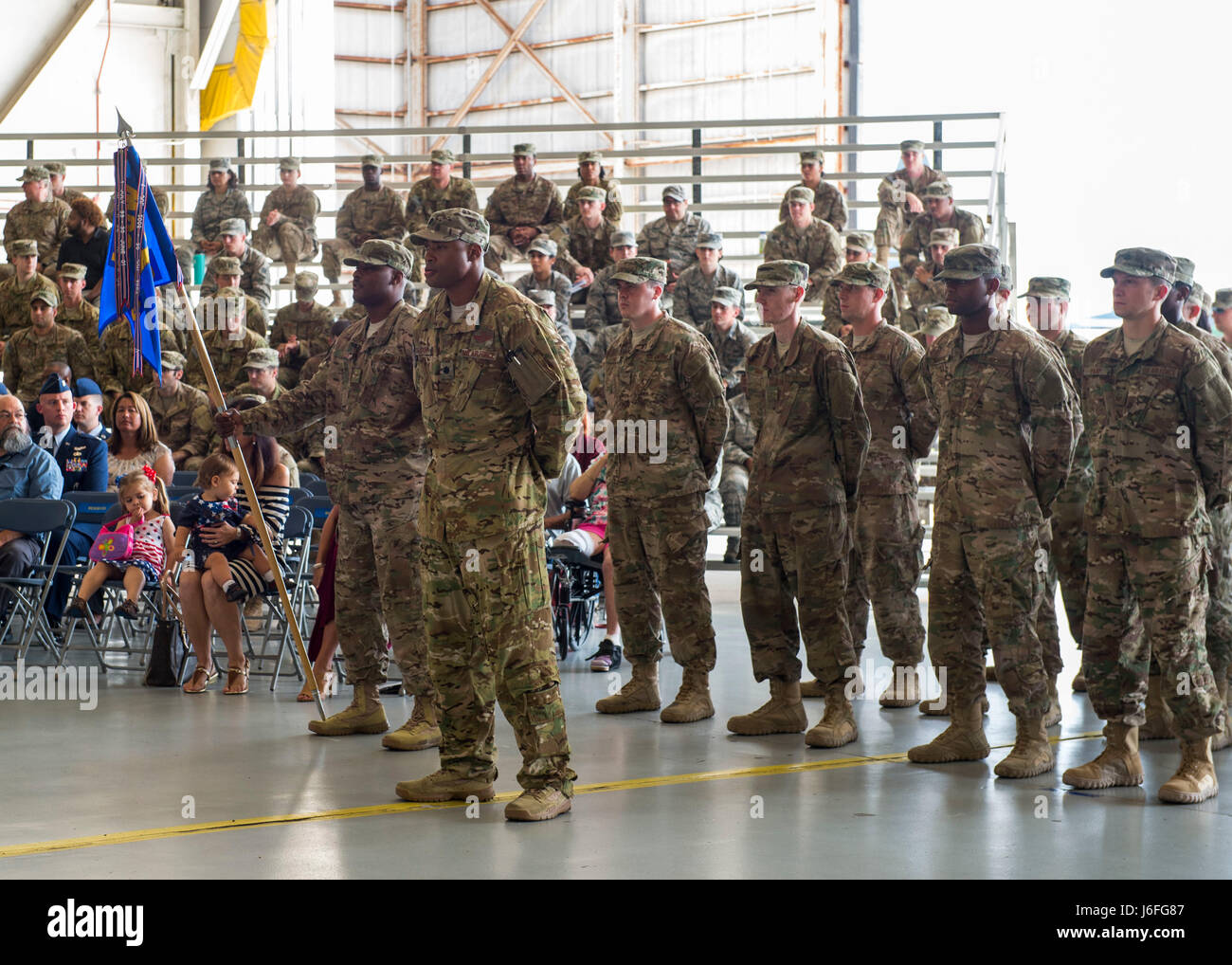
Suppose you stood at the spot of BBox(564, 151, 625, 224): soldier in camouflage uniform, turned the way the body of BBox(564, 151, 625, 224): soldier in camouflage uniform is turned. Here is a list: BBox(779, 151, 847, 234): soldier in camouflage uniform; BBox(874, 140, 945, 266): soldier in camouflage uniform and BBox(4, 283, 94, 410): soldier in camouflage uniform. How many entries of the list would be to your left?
2

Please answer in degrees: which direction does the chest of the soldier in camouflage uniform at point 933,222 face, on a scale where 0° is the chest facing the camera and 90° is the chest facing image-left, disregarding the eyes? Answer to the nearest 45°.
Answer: approximately 45°

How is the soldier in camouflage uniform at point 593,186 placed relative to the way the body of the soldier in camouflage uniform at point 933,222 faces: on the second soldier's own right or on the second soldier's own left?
on the second soldier's own right
